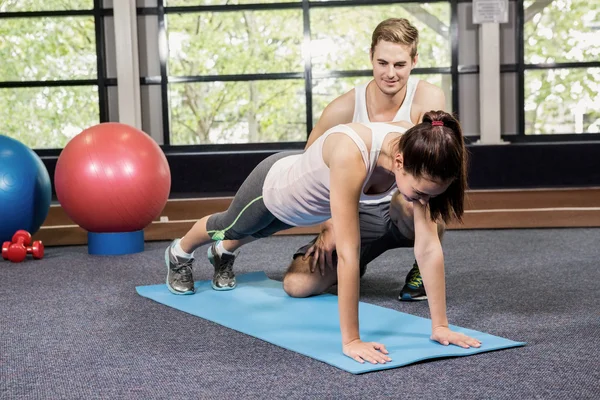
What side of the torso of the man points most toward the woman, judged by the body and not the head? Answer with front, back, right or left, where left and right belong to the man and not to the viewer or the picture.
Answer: front

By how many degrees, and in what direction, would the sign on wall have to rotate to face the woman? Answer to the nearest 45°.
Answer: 0° — it already faces them

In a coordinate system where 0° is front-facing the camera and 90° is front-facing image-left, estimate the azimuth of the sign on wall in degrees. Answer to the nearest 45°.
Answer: approximately 0°

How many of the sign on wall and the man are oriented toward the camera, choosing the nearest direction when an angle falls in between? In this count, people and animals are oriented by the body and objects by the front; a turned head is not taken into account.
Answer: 2

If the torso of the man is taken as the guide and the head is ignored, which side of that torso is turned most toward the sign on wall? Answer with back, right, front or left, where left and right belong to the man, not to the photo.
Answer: back

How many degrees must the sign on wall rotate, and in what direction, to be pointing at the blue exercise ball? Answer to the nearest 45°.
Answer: approximately 45° to its right

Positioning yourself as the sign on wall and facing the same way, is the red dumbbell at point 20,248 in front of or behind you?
in front
